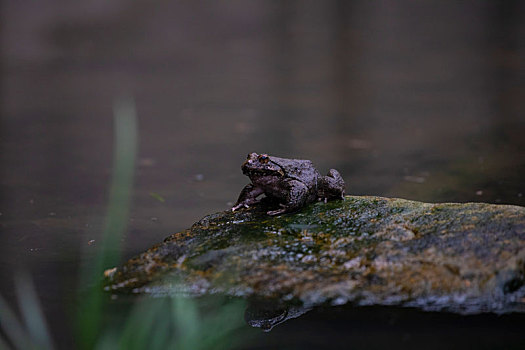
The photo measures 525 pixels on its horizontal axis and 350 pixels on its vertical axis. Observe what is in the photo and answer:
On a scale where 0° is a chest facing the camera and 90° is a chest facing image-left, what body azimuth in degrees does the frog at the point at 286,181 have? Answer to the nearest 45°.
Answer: approximately 45°

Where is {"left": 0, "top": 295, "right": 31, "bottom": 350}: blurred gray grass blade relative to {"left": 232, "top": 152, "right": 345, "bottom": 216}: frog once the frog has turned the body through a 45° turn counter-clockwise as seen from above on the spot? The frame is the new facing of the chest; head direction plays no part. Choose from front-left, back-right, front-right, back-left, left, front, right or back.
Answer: front-right

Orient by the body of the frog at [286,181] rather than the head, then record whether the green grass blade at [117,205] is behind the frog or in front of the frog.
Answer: in front
